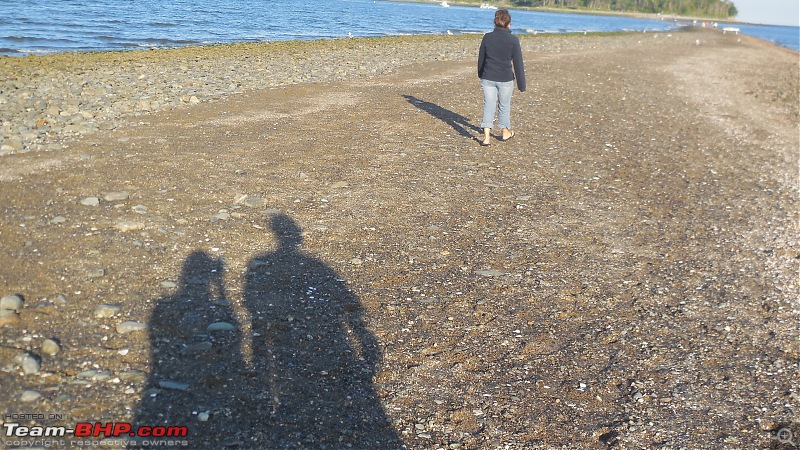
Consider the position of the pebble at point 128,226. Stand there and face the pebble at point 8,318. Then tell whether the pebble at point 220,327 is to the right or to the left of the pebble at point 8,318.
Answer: left

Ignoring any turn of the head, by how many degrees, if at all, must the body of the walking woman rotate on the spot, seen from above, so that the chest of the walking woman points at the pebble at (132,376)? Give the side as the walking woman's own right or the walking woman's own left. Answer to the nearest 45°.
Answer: approximately 180°

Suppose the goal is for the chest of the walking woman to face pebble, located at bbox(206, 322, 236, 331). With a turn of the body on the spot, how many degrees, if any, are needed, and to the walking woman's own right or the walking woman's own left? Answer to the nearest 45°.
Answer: approximately 180°

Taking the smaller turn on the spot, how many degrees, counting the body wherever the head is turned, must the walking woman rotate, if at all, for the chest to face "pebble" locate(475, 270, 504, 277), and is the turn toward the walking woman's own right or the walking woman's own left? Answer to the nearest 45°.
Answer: approximately 180°

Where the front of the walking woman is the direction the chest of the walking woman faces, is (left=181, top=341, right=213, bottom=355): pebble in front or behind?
behind

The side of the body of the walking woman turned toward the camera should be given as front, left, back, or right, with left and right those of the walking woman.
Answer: back

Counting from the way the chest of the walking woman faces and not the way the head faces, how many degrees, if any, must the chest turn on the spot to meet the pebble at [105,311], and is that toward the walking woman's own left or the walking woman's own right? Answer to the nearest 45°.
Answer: approximately 180°

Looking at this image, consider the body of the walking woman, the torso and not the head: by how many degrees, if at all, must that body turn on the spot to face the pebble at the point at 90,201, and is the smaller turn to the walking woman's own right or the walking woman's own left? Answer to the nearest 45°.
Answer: approximately 135° to the walking woman's own left

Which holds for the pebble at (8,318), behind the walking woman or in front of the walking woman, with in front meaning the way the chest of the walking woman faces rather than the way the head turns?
behind

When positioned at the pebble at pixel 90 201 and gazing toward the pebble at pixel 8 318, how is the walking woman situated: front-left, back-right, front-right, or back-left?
back-left

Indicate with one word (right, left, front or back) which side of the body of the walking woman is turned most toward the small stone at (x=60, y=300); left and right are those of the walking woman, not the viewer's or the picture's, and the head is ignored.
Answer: back

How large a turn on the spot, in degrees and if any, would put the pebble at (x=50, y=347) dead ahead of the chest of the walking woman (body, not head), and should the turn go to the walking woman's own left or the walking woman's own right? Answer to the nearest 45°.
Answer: approximately 180°

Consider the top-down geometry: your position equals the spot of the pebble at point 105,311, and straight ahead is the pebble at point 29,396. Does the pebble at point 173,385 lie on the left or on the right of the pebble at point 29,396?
left

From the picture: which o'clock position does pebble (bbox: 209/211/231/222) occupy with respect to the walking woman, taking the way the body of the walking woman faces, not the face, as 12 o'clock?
The pebble is roughly at 7 o'clock from the walking woman.
